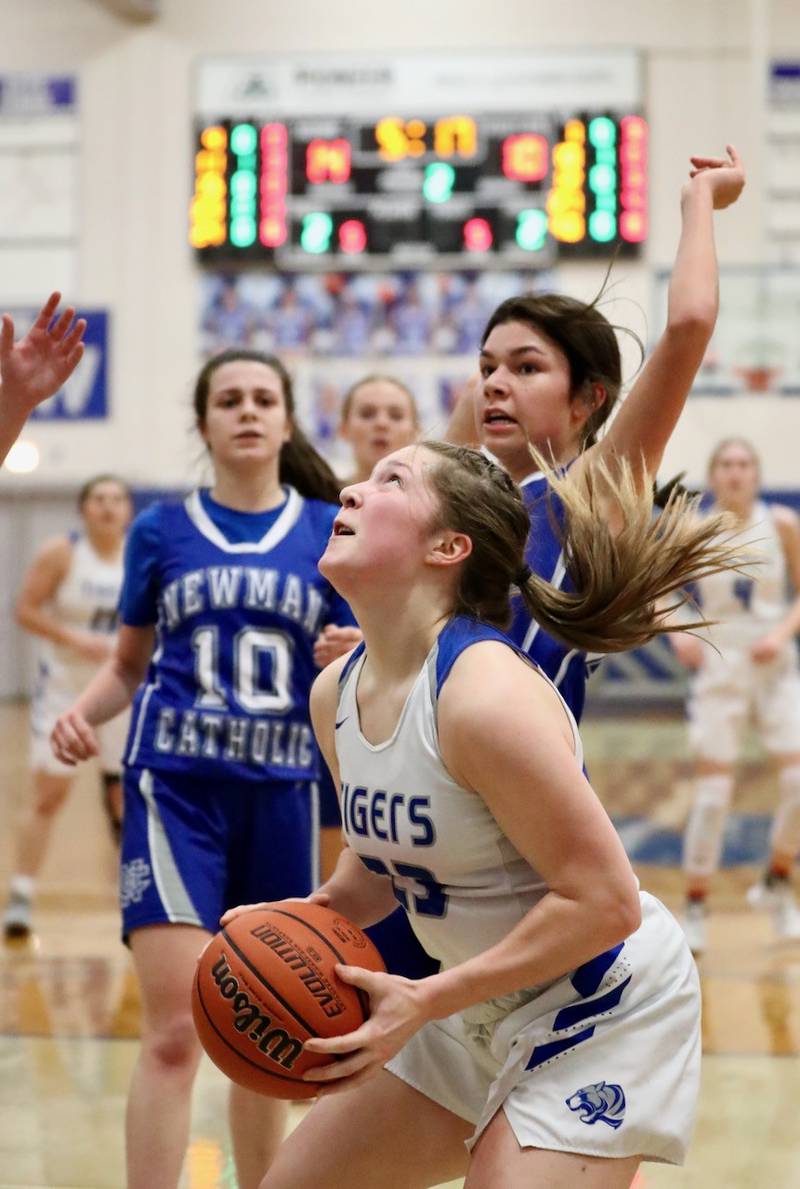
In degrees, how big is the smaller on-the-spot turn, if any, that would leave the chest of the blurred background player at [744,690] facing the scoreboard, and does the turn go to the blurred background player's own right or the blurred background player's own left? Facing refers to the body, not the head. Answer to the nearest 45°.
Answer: approximately 135° to the blurred background player's own right

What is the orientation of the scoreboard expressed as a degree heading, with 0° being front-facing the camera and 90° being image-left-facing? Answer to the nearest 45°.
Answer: approximately 0°

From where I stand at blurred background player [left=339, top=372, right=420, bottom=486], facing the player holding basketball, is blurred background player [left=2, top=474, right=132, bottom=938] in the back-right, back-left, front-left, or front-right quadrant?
back-right

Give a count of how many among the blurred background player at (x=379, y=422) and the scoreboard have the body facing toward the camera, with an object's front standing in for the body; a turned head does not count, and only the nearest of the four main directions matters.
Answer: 2

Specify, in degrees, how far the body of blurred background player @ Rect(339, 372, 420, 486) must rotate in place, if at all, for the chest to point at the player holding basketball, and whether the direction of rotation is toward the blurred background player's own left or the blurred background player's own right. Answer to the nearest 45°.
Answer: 0° — they already face them

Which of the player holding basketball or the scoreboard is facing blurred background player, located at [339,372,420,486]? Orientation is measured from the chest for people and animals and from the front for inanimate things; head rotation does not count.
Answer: the scoreboard

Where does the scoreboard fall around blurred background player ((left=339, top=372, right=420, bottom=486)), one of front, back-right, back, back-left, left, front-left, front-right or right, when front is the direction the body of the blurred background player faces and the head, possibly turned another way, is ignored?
back

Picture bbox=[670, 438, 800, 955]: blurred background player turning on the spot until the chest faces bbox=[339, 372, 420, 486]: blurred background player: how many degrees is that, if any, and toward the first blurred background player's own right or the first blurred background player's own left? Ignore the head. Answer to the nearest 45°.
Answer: approximately 45° to the first blurred background player's own right

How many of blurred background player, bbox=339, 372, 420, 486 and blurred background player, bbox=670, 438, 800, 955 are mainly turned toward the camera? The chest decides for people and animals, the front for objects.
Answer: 2

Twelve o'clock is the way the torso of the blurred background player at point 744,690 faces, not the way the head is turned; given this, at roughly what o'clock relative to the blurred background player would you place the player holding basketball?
The player holding basketball is roughly at 12 o'clock from the blurred background player.
